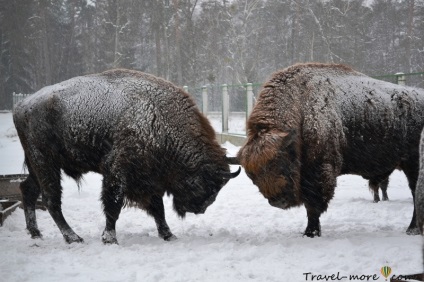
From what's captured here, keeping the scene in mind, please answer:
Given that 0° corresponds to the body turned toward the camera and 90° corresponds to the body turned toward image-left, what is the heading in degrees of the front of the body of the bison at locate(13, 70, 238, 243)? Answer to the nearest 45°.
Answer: approximately 270°

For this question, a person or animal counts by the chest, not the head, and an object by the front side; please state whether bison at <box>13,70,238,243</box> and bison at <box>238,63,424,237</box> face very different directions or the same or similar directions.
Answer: very different directions

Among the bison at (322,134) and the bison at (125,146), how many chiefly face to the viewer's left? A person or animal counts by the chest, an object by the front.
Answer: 1

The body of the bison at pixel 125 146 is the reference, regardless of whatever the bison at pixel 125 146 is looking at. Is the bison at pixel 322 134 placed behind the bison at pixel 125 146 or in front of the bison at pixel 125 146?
in front

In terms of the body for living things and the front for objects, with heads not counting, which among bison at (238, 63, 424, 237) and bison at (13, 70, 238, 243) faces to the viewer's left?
bison at (238, 63, 424, 237)

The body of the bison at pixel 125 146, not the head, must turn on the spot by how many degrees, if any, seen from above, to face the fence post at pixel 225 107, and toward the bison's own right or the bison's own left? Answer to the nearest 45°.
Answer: approximately 90° to the bison's own left

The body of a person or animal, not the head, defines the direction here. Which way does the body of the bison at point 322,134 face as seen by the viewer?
to the viewer's left

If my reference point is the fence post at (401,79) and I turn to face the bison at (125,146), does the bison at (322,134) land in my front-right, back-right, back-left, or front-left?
front-left

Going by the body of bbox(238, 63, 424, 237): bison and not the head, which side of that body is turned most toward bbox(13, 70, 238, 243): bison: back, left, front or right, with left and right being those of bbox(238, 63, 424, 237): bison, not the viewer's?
front
